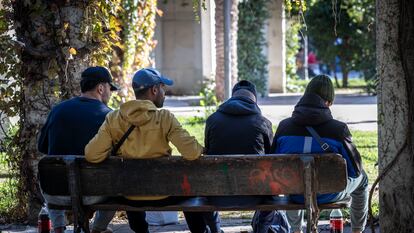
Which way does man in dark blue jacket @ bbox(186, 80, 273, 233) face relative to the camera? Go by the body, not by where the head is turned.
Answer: away from the camera

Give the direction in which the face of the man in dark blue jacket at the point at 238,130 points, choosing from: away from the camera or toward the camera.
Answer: away from the camera

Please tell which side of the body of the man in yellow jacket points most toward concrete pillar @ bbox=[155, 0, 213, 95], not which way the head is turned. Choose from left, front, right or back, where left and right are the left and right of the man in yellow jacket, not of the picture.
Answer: front

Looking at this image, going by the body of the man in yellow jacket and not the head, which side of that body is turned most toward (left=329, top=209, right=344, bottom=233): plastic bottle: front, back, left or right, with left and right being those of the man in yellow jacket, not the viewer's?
right

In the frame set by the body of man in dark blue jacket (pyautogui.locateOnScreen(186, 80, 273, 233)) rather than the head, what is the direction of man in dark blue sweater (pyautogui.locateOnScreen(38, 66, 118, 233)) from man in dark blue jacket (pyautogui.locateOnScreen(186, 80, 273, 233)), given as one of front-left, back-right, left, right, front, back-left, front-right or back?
left

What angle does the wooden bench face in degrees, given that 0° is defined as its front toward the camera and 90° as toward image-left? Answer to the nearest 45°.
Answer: approximately 180°

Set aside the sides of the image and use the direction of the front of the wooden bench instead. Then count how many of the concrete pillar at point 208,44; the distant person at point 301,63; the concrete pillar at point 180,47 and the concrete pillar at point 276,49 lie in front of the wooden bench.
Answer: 4

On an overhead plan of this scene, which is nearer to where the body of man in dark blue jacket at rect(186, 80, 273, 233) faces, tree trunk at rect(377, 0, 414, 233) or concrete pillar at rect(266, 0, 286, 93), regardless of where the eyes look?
the concrete pillar

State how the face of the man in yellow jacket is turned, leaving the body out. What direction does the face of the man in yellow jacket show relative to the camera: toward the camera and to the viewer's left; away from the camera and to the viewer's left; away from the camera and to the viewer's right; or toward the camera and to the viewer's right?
away from the camera and to the viewer's right

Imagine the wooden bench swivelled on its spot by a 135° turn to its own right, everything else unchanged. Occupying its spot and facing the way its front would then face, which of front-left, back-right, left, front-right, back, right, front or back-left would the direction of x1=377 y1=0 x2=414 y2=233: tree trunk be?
front-left

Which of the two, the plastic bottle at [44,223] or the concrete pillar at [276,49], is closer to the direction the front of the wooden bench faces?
the concrete pillar

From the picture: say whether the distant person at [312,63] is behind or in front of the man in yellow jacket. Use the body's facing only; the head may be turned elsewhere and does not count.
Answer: in front

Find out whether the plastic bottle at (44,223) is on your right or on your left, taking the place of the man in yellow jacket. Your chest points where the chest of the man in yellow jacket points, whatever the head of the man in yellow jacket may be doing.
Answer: on your left

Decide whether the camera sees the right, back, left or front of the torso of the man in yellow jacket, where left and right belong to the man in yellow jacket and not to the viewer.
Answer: back

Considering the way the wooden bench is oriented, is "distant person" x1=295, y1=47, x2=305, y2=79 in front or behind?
in front
